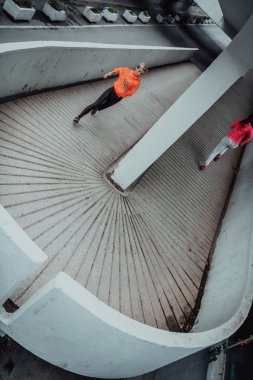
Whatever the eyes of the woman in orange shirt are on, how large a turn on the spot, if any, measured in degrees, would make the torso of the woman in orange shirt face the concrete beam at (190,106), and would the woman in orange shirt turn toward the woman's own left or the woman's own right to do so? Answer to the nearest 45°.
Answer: approximately 45° to the woman's own left

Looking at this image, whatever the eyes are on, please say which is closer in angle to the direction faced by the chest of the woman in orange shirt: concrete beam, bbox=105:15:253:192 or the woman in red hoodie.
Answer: the concrete beam
